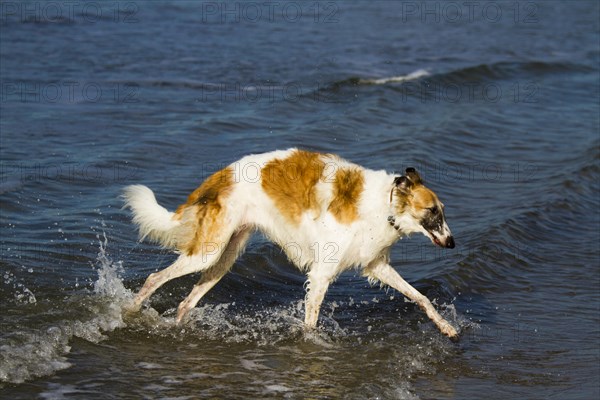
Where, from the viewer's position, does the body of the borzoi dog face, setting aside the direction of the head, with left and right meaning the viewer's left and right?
facing to the right of the viewer
